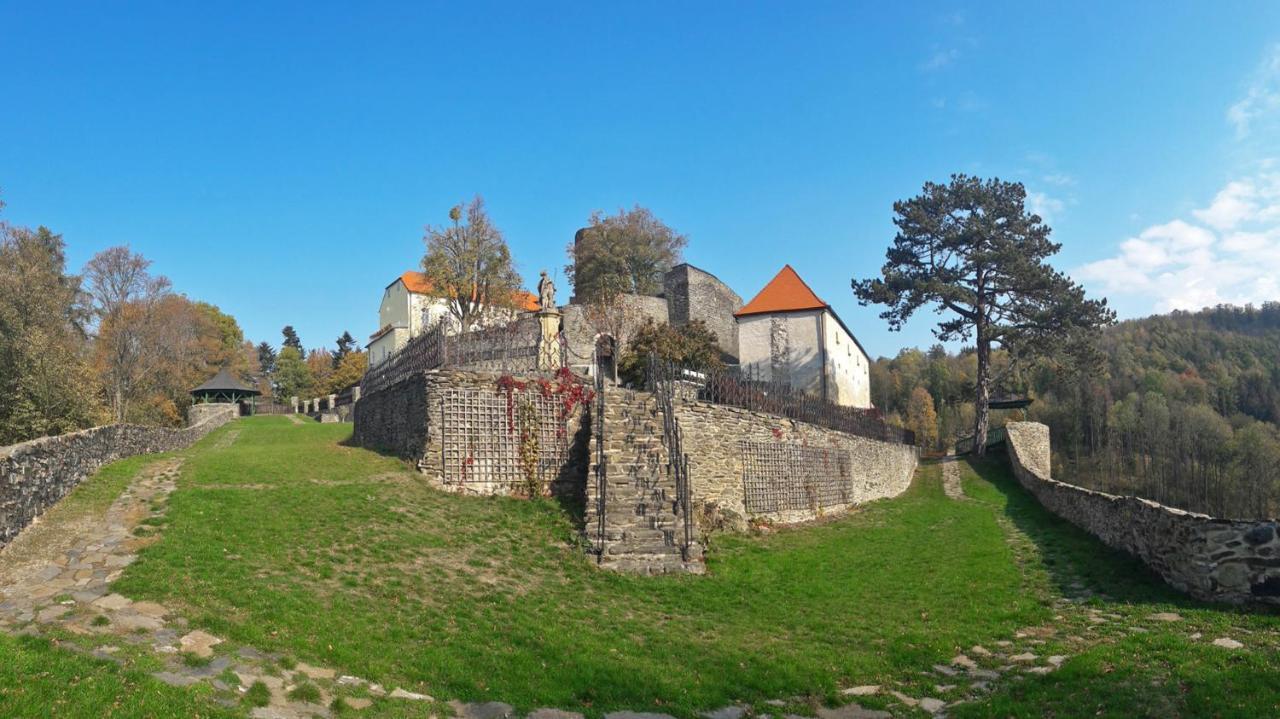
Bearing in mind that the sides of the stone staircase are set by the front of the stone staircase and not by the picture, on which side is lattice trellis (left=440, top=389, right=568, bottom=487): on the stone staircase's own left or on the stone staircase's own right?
on the stone staircase's own right

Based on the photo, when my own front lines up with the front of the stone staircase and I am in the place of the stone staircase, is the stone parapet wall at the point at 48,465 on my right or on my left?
on my right

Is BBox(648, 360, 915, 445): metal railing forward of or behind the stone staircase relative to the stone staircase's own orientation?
behind

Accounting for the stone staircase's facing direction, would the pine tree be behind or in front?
behind

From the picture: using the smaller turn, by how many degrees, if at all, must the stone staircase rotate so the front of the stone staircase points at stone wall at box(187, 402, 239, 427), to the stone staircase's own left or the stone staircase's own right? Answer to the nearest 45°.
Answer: approximately 135° to the stone staircase's own right

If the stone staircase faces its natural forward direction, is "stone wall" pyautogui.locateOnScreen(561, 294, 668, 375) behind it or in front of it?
behind

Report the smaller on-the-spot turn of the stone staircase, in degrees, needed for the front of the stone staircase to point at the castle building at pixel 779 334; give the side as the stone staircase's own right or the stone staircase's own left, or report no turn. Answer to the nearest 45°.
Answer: approximately 180°

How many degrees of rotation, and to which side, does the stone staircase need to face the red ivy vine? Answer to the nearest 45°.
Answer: approximately 135° to its right

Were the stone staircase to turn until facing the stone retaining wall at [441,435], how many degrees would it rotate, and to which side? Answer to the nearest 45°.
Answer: approximately 135° to its right

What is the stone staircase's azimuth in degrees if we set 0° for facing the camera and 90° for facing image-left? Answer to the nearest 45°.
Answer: approximately 0°
